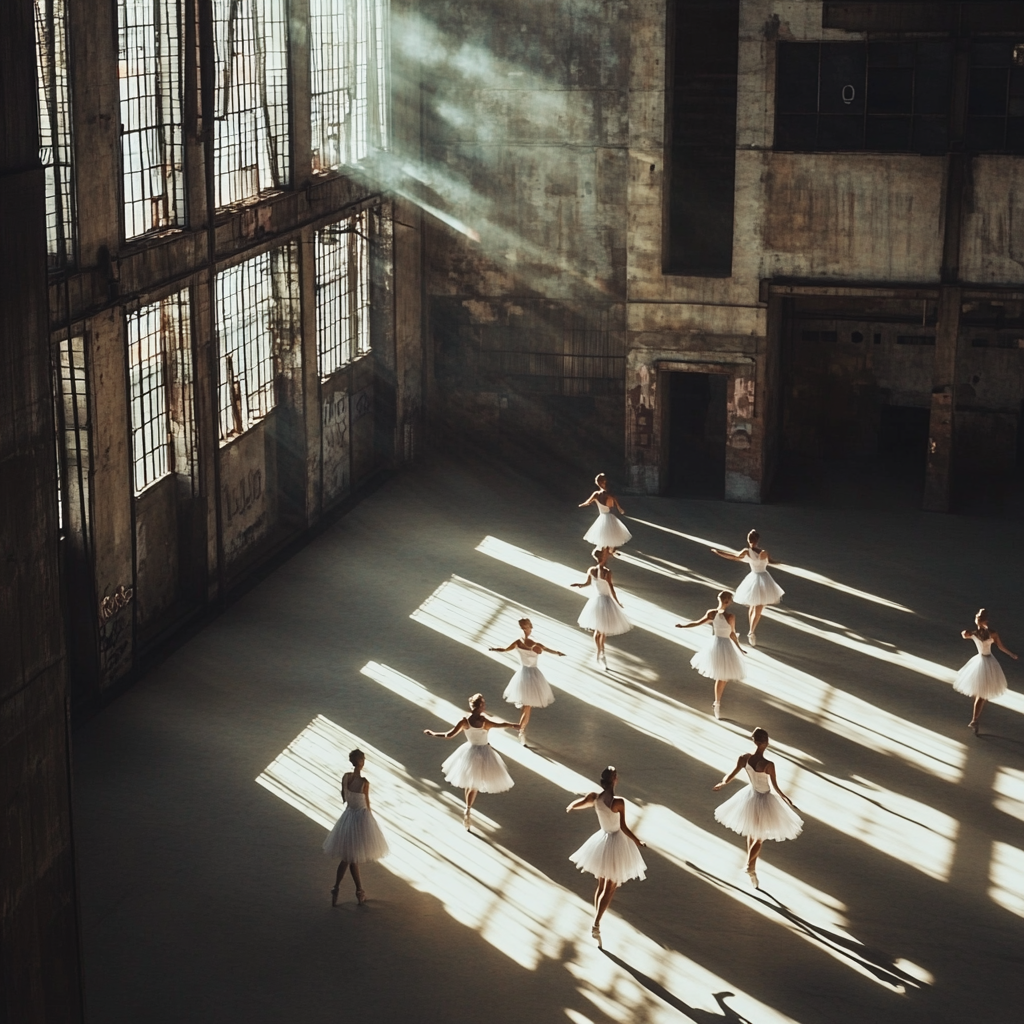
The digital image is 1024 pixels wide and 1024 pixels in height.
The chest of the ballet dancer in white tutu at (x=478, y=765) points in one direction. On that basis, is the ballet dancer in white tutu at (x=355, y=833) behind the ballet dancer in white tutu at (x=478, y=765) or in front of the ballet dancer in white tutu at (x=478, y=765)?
behind

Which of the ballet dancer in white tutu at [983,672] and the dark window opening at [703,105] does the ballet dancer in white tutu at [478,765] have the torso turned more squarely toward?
the dark window opening

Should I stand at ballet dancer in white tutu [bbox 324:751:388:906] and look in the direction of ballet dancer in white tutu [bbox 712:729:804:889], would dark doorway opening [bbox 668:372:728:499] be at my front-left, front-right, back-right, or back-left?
front-left

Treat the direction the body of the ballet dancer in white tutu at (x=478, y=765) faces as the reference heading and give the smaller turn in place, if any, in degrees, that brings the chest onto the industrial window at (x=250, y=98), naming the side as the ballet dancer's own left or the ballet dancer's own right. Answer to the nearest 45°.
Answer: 0° — they already face it

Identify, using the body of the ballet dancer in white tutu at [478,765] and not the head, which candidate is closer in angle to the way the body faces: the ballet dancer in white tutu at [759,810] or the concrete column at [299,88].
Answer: the concrete column

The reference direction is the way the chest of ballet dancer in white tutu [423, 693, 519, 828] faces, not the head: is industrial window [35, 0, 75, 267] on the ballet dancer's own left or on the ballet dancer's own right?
on the ballet dancer's own left

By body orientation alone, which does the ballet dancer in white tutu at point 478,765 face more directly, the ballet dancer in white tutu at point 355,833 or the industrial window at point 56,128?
the industrial window

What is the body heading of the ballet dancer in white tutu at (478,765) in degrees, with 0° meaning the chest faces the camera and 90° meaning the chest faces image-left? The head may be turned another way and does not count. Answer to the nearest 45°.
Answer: approximately 180°

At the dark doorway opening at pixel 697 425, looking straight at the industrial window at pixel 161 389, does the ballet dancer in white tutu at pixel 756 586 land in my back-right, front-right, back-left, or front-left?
front-left

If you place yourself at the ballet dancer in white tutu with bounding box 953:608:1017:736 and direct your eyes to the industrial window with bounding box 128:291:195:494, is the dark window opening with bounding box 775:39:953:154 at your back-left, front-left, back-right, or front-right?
front-right

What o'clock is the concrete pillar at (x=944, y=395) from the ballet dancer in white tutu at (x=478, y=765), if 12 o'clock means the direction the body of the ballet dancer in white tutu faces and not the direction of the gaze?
The concrete pillar is roughly at 1 o'clock from the ballet dancer in white tutu.
